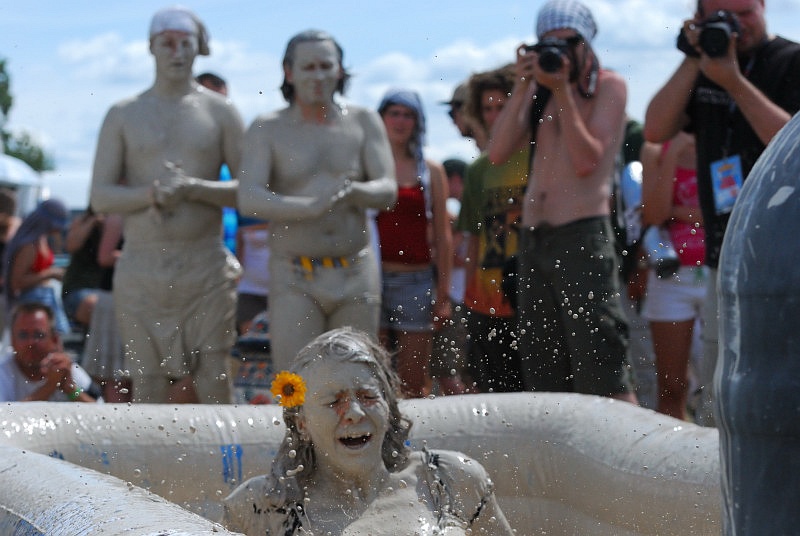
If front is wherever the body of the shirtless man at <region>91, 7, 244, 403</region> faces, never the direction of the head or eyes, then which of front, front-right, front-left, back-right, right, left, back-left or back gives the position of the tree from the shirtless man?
back

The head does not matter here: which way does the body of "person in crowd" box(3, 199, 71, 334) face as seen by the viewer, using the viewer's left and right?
facing to the right of the viewer

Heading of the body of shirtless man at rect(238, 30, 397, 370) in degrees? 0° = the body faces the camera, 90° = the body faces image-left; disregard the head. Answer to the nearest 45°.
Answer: approximately 0°

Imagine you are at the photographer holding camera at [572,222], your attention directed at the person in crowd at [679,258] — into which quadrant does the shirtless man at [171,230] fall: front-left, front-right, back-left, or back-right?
back-left

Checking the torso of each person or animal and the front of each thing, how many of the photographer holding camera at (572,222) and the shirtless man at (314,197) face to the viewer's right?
0
